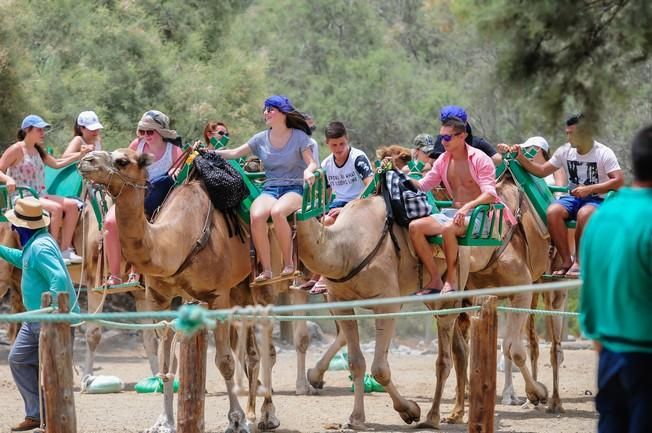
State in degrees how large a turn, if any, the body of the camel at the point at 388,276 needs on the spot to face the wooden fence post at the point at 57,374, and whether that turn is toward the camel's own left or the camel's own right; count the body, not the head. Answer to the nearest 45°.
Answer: approximately 45° to the camel's own left

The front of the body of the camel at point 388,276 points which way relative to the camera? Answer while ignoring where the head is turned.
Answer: to the viewer's left

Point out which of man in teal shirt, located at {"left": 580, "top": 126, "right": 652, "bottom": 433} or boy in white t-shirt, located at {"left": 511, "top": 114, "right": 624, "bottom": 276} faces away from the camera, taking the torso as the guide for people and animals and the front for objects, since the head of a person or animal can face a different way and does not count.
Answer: the man in teal shirt

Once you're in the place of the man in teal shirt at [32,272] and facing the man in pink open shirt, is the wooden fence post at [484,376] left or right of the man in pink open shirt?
right

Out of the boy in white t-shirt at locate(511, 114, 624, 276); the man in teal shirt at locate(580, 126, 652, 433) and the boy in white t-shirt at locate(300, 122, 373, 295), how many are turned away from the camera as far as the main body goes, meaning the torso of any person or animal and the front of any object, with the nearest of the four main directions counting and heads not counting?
1

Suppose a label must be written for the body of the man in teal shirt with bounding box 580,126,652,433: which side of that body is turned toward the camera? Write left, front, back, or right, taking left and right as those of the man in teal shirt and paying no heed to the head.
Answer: back

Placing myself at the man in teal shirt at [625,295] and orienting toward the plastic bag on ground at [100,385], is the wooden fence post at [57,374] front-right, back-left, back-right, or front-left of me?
front-left

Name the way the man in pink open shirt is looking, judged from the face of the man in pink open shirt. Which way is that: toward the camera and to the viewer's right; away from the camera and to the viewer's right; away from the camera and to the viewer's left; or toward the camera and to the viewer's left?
toward the camera and to the viewer's left

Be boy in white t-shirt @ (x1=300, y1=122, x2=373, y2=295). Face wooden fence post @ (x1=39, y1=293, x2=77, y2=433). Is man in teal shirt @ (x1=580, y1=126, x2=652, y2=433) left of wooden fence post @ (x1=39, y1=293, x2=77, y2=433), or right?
left

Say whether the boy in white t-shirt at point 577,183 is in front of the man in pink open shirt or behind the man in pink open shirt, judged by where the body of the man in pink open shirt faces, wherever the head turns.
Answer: behind

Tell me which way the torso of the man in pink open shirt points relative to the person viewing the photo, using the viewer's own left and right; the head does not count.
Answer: facing the viewer and to the left of the viewer

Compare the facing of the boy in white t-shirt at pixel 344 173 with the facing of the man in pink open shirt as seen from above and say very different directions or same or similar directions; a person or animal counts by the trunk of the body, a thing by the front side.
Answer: same or similar directions

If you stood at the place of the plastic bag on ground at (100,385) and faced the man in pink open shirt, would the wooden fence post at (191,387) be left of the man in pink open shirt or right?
right

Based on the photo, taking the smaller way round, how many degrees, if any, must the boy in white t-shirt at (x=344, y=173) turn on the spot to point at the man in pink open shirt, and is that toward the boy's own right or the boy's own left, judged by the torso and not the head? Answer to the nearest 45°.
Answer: approximately 90° to the boy's own left
